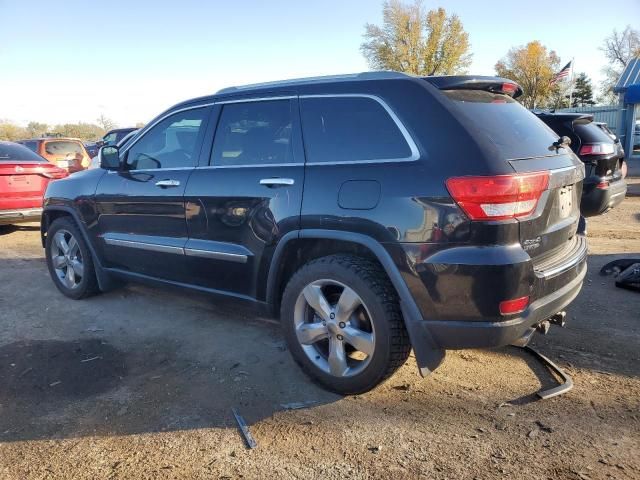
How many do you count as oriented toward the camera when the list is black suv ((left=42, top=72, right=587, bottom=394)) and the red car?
0

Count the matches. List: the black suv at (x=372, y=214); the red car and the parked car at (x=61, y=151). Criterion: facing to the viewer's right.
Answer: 0

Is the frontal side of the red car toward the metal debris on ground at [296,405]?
no

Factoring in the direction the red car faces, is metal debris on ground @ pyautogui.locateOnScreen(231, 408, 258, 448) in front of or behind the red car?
behind

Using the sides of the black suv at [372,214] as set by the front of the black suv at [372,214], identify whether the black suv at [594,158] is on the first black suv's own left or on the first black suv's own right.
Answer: on the first black suv's own right

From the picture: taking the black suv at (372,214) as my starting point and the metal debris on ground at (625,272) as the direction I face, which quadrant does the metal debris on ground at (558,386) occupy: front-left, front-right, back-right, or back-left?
front-right

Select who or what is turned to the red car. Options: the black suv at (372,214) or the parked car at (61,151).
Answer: the black suv

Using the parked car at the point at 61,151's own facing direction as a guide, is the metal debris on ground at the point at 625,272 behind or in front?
behind

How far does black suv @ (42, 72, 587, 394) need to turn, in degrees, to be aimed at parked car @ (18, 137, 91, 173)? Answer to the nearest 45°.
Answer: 0° — it already faces it

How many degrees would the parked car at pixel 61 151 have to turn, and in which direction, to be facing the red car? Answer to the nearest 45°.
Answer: approximately 135° to its left

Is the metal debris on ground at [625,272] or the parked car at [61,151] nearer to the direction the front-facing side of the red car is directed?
the parked car

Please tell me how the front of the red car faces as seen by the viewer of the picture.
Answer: facing away from the viewer

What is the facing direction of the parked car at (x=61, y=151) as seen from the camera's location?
facing away from the viewer and to the left of the viewer

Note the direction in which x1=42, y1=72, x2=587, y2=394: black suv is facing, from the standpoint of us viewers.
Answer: facing away from the viewer and to the left of the viewer

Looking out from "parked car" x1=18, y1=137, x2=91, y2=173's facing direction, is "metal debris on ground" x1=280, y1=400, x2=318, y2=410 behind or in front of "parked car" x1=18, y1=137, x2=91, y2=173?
behind

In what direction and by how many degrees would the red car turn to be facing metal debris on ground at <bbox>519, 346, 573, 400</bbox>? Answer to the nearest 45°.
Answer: approximately 180°
